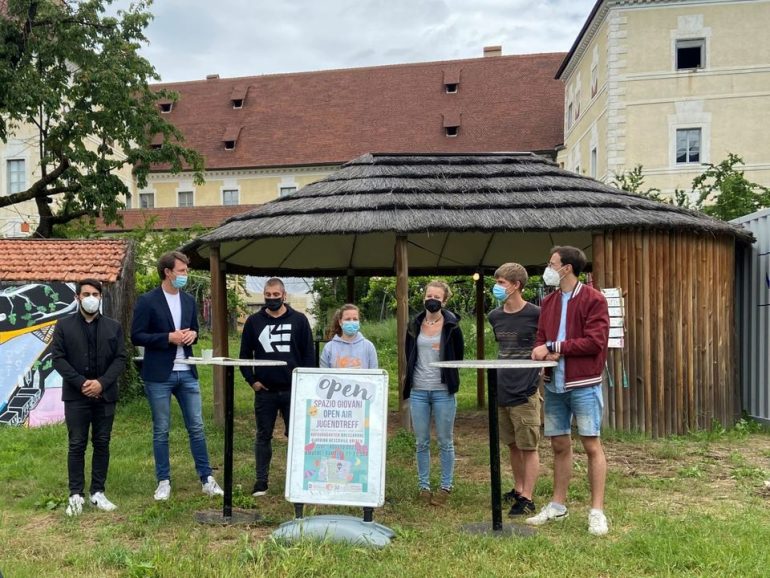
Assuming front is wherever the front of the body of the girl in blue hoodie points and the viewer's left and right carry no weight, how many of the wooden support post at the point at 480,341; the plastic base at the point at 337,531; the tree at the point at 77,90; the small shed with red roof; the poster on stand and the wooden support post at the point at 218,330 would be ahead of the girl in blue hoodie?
2

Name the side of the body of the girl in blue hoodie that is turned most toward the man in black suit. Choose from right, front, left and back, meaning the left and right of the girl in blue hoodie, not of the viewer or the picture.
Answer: right

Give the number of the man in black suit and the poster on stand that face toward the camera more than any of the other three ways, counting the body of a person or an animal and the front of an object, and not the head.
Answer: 2

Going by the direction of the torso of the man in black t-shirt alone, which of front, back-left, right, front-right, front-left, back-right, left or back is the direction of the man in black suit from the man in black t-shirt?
front-right

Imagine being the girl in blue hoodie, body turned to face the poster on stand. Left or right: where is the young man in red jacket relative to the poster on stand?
left

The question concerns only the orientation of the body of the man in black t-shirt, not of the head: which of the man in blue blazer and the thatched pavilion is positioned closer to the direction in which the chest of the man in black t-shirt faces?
the man in blue blazer

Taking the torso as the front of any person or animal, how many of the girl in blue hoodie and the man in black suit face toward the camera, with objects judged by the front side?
2

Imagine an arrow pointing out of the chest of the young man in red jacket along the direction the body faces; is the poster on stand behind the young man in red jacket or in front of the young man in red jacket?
in front

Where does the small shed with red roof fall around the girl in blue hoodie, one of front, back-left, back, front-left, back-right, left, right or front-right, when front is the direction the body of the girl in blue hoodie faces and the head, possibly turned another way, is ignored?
back-right

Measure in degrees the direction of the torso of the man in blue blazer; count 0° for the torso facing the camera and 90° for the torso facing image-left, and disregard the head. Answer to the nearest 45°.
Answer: approximately 315°

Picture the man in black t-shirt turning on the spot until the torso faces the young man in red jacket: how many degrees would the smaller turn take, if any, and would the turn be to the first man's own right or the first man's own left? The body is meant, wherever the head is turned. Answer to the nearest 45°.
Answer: approximately 90° to the first man's own left

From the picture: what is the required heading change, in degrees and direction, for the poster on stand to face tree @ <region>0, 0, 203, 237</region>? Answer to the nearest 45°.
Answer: approximately 135° to its right

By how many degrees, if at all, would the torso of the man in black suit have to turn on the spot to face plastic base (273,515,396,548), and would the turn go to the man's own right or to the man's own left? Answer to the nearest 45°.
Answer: approximately 45° to the man's own left
